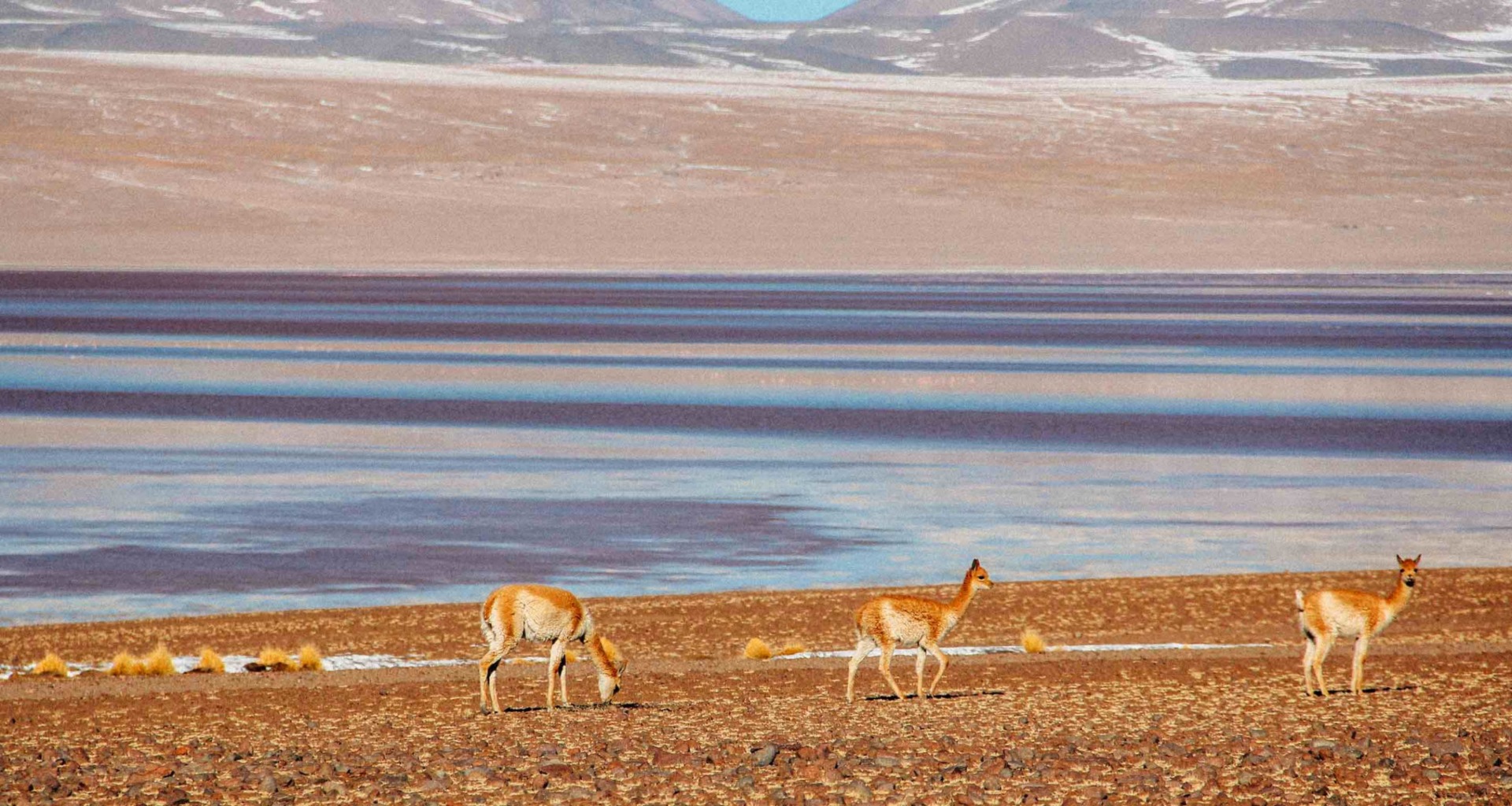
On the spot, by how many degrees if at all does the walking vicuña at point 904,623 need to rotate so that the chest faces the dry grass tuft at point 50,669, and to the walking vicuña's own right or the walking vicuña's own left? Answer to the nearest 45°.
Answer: approximately 180°

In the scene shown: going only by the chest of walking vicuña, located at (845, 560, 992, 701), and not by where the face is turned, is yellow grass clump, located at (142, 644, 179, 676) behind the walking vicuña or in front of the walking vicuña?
behind

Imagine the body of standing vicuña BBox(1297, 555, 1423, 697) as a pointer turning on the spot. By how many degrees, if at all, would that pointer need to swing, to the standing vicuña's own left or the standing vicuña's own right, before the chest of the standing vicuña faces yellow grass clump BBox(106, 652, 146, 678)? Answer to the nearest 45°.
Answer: approximately 180°

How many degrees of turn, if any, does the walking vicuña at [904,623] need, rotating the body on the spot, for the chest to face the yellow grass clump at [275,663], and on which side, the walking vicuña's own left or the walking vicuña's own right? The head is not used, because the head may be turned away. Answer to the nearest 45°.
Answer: approximately 180°

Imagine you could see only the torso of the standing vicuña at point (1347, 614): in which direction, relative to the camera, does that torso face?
to the viewer's right

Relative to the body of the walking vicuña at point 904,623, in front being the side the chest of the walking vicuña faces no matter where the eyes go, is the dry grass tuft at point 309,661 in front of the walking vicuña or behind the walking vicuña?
behind

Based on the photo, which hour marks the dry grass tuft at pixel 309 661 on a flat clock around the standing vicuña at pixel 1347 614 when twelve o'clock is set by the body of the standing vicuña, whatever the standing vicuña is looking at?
The dry grass tuft is roughly at 6 o'clock from the standing vicuña.

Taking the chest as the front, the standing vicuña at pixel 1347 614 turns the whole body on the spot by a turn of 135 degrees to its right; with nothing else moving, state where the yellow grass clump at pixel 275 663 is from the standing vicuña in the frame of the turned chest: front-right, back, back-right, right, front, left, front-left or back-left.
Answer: front-right

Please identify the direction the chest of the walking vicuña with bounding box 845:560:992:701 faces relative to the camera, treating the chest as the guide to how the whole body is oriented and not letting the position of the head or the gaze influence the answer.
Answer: to the viewer's right

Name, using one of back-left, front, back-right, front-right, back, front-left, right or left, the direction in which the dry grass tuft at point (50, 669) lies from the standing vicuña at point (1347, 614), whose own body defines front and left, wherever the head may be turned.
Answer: back

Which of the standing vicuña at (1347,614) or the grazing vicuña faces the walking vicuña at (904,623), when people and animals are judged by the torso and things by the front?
the grazing vicuña

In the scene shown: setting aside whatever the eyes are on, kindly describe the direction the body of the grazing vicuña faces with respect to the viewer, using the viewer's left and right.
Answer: facing to the right of the viewer

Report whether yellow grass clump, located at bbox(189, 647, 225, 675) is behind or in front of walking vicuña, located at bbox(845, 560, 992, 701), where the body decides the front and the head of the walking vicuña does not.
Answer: behind
